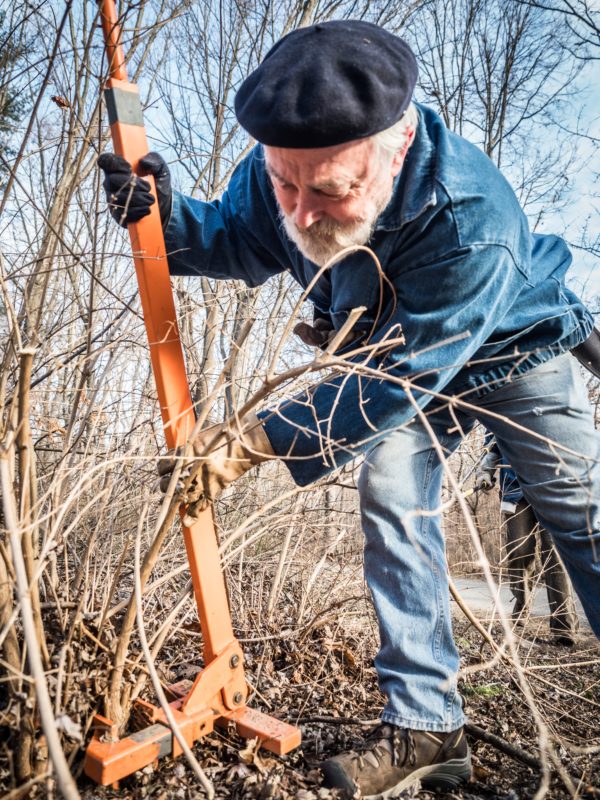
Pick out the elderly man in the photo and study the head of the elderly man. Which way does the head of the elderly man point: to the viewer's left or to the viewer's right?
to the viewer's left

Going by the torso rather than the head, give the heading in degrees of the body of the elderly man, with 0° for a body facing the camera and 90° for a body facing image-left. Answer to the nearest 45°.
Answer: approximately 45°
